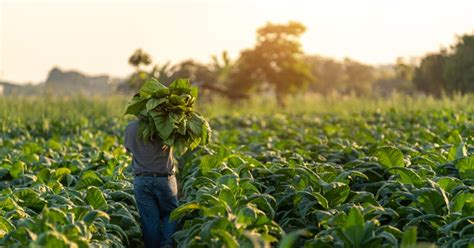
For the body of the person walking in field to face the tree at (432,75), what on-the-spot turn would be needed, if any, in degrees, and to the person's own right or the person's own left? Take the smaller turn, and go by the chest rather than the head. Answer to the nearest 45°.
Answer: approximately 45° to the person's own right

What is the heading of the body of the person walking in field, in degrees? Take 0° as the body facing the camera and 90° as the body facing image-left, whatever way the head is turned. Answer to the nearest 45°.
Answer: approximately 180°

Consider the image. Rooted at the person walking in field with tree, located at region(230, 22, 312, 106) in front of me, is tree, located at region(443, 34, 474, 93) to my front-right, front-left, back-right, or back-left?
front-right

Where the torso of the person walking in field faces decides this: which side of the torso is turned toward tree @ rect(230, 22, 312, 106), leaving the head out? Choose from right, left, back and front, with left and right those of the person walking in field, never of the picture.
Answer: front

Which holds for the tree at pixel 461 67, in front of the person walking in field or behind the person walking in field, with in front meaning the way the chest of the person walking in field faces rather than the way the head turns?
in front

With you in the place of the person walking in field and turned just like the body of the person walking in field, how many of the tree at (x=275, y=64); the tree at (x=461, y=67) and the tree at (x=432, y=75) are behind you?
0
